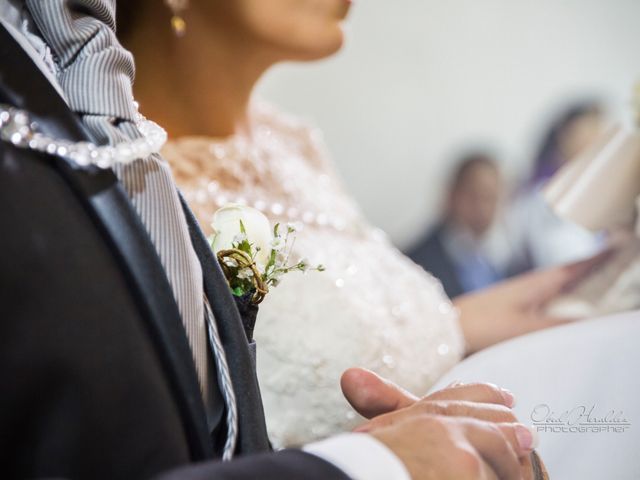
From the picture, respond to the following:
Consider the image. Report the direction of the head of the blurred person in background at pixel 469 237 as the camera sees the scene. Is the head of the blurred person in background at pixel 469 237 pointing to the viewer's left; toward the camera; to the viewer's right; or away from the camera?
toward the camera

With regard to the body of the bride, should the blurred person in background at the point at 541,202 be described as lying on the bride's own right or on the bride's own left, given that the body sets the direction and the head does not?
on the bride's own left

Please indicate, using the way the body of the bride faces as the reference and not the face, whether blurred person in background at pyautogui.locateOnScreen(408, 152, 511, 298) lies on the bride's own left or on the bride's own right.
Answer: on the bride's own left

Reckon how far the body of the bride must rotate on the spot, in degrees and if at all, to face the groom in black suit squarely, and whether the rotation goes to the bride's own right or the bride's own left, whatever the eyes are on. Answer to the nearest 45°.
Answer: approximately 90° to the bride's own right

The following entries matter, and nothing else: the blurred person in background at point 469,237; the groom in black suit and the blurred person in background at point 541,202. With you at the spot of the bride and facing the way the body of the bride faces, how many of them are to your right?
1

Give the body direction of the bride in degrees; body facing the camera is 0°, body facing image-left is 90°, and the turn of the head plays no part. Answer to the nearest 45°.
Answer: approximately 270°
